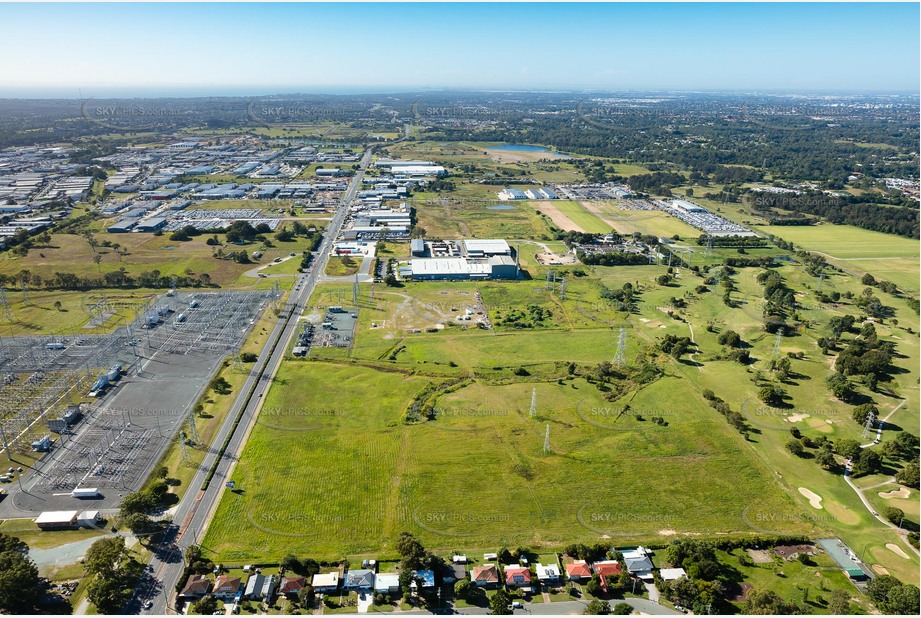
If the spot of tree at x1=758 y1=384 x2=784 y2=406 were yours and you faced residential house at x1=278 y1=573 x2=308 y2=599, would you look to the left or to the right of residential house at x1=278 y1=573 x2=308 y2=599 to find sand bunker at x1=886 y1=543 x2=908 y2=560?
left

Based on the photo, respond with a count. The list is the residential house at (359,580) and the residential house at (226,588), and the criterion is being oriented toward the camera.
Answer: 2

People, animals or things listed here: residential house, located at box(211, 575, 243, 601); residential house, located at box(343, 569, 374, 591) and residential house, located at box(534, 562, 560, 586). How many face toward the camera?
3

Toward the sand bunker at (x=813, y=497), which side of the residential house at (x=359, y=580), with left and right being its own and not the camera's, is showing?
left

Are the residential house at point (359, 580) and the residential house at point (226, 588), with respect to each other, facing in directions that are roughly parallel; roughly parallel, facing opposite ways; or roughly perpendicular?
roughly parallel

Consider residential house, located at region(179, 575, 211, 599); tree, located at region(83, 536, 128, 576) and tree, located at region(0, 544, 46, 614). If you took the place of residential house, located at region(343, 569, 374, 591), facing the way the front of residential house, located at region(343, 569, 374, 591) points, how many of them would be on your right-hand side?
3

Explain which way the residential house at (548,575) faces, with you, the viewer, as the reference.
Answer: facing the viewer

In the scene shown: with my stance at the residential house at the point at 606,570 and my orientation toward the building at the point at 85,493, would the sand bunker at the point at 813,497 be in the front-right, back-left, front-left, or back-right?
back-right

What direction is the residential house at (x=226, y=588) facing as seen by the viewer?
toward the camera

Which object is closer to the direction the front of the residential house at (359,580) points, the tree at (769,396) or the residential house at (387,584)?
the residential house

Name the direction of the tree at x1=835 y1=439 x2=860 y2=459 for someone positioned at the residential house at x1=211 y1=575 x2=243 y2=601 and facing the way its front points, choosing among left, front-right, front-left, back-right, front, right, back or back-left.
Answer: left

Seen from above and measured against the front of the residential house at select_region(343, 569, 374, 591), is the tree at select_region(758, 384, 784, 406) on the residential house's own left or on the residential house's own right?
on the residential house's own left

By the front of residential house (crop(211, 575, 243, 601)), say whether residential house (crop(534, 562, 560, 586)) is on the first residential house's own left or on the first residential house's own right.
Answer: on the first residential house's own left

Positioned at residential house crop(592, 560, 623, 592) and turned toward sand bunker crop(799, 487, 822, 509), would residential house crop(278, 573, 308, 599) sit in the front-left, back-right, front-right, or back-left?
back-left
